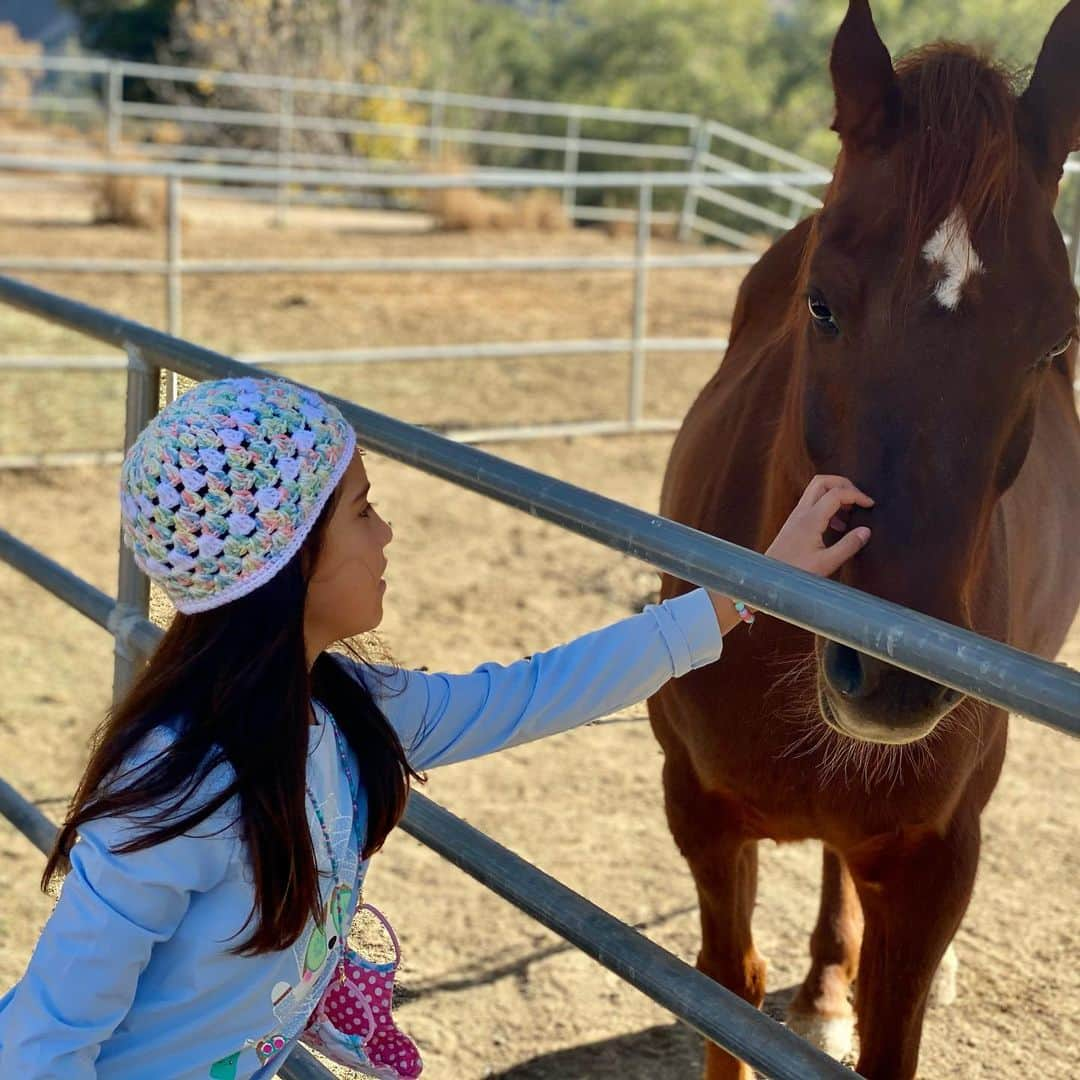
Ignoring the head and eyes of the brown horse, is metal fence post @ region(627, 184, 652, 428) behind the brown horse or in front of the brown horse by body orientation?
behind

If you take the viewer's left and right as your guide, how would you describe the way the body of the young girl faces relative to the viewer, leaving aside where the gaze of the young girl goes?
facing to the right of the viewer

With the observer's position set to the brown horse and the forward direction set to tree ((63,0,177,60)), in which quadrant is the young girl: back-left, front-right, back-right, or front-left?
back-left

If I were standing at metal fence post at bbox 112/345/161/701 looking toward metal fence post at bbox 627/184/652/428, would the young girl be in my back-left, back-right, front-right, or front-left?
back-right

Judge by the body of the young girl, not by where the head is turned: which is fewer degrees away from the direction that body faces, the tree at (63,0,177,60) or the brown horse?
the brown horse

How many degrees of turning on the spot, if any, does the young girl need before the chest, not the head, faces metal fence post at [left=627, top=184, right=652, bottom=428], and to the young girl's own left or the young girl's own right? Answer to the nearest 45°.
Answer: approximately 90° to the young girl's own left

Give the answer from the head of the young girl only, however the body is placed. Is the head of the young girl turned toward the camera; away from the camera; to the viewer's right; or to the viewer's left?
to the viewer's right

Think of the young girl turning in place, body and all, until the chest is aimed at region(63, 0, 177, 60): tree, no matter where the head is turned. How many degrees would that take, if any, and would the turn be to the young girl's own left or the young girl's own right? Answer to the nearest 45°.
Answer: approximately 90° to the young girl's own left

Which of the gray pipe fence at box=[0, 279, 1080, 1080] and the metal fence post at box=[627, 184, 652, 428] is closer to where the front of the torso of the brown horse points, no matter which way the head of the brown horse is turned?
the gray pipe fence

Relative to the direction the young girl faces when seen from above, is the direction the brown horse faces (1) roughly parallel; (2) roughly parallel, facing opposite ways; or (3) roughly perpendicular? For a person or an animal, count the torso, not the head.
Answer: roughly perpendicular

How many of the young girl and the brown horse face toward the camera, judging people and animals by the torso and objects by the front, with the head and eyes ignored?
1

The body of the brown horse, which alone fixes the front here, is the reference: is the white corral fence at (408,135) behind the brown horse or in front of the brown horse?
behind
